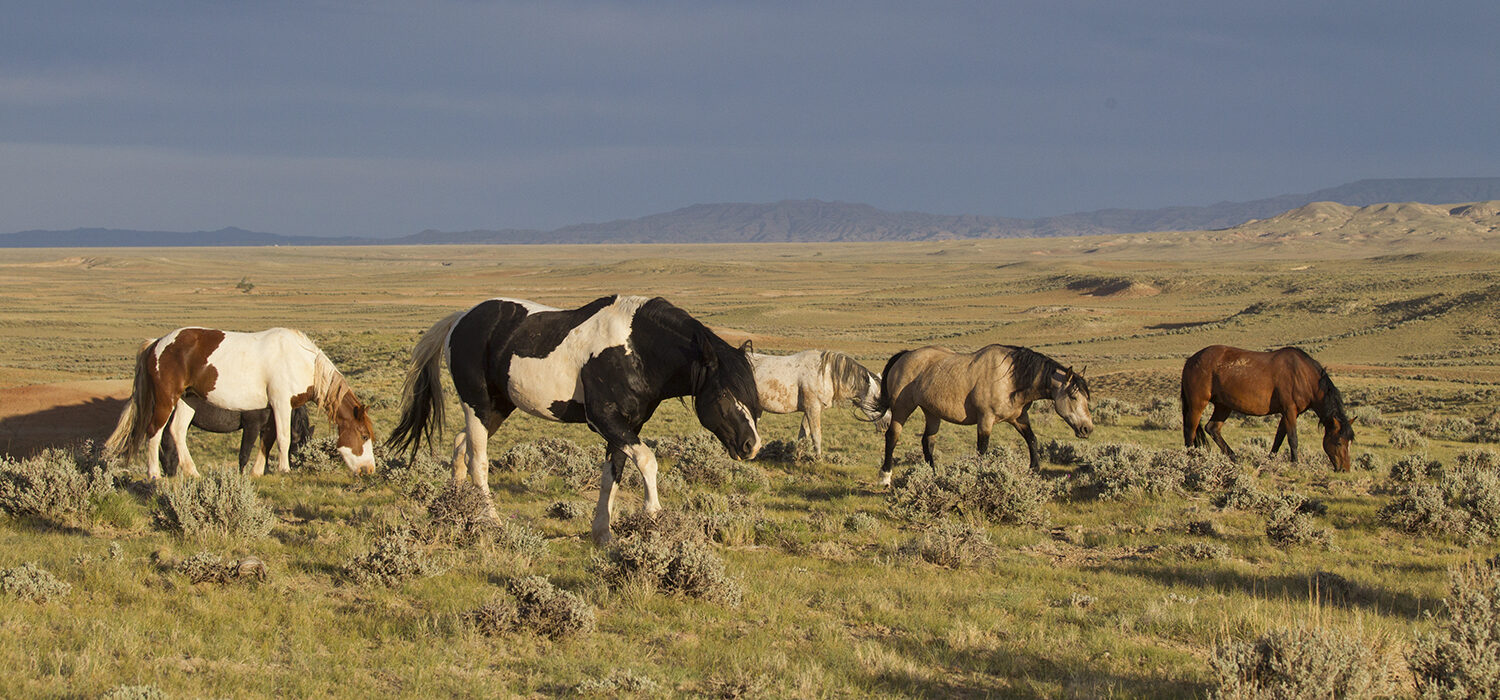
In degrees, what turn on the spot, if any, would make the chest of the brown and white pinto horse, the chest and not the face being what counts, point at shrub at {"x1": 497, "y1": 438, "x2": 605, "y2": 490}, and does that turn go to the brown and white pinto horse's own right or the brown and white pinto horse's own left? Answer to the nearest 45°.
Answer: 0° — it already faces it

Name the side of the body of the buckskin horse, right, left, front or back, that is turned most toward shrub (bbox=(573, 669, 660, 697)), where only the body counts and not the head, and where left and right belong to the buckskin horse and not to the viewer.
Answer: right

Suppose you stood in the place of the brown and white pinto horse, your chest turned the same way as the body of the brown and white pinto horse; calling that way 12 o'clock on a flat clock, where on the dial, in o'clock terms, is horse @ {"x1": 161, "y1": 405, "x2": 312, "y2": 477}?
The horse is roughly at 9 o'clock from the brown and white pinto horse.

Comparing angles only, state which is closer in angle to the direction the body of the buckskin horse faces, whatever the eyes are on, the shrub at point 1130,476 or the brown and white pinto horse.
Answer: the shrub

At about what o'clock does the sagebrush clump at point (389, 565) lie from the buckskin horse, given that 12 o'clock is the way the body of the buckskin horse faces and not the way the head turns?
The sagebrush clump is roughly at 4 o'clock from the buckskin horse.

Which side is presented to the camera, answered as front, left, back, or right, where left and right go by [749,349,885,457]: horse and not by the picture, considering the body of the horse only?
right

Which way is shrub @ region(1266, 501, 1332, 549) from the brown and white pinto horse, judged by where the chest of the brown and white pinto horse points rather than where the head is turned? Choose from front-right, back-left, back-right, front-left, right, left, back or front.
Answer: front-right

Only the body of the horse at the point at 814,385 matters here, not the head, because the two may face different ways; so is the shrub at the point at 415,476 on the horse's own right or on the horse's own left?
on the horse's own right

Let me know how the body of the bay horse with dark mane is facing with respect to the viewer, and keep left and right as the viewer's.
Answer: facing to the right of the viewer

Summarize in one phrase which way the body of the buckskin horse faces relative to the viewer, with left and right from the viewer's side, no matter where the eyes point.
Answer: facing to the right of the viewer

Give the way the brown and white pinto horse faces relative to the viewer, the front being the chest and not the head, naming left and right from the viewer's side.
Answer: facing to the right of the viewer

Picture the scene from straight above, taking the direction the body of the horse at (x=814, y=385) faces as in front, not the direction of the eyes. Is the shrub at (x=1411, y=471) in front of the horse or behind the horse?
in front

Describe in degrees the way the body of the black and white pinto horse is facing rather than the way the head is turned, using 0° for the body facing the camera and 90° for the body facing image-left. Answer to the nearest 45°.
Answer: approximately 315°

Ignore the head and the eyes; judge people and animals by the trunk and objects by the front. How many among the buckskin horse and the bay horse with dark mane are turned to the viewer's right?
2
